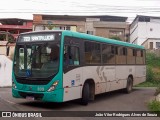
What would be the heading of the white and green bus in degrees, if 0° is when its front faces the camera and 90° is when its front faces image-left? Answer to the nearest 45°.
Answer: approximately 45°
